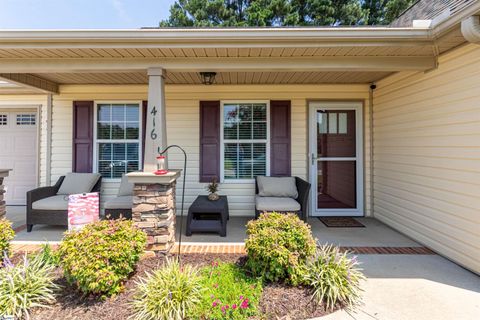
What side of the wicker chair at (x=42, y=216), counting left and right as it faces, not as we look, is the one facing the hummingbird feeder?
left

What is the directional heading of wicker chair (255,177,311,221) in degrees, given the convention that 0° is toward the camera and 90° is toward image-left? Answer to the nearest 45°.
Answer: approximately 0°

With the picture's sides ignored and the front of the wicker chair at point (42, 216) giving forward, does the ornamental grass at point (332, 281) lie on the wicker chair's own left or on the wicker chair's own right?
on the wicker chair's own left

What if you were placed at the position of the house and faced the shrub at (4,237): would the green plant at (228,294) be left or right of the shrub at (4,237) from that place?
left

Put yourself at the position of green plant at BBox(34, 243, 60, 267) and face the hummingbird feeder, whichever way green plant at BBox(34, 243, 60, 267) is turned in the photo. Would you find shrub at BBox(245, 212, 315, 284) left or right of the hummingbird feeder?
right

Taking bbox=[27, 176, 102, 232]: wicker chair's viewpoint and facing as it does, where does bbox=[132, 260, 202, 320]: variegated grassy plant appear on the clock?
The variegated grassy plant is roughly at 10 o'clock from the wicker chair.

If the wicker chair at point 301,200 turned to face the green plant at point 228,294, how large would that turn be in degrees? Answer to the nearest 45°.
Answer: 0° — it already faces it

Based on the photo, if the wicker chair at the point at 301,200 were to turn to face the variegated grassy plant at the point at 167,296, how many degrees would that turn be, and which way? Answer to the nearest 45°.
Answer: approximately 45° to its right

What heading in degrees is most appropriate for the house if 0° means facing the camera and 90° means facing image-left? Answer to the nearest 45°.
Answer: approximately 0°

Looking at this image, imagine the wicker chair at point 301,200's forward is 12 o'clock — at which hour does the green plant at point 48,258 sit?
The green plant is roughly at 2 o'clock from the wicker chair.

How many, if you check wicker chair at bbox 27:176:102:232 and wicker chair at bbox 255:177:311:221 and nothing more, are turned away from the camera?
0

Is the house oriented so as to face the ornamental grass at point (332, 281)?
yes

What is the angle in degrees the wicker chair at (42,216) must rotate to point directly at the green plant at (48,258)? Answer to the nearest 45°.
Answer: approximately 45° to its left

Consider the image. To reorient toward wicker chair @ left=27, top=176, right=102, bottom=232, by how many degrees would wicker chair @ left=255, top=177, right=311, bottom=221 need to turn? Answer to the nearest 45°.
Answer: approximately 90° to its right
